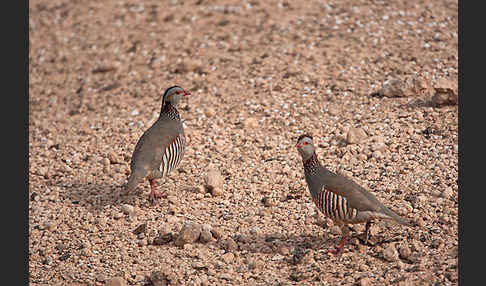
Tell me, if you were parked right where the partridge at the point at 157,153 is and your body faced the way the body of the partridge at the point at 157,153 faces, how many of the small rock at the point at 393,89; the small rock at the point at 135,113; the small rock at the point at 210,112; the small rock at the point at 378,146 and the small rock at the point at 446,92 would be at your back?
0

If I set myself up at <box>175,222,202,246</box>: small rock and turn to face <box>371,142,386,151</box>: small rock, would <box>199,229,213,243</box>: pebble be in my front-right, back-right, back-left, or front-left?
front-right

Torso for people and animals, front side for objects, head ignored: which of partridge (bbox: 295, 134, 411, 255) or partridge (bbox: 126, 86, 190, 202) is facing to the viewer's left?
partridge (bbox: 295, 134, 411, 255)

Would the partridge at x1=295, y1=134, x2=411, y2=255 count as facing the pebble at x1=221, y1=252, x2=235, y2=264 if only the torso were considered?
yes

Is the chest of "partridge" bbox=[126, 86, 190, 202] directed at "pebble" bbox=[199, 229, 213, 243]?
no

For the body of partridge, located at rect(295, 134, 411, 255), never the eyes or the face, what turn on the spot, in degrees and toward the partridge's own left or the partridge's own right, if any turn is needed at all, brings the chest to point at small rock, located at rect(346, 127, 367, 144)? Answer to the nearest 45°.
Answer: approximately 90° to the partridge's own right

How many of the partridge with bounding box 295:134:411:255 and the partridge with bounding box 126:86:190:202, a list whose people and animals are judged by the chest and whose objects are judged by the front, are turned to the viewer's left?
1

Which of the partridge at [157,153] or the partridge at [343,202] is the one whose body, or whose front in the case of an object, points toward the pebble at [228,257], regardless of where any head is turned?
the partridge at [343,202]

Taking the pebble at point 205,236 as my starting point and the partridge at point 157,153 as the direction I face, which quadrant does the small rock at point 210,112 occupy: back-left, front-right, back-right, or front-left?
front-right

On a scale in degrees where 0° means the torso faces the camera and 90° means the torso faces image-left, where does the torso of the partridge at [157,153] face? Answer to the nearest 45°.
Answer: approximately 225°

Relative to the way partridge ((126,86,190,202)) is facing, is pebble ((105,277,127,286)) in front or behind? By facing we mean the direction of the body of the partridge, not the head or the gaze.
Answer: behind

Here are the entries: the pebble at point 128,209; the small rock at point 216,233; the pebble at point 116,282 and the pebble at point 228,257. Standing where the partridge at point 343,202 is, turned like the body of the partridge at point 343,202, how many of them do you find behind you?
0

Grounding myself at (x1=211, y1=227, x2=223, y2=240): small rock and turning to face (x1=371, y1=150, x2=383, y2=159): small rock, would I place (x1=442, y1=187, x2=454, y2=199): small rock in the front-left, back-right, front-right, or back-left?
front-right

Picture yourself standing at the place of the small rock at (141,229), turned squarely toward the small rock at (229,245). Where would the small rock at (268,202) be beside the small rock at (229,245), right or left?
left

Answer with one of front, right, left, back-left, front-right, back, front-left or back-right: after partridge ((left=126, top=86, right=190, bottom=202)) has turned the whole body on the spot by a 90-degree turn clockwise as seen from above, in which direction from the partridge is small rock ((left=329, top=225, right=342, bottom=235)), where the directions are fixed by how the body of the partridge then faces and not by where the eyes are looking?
front

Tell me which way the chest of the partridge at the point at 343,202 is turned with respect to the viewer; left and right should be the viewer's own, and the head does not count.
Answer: facing to the left of the viewer
